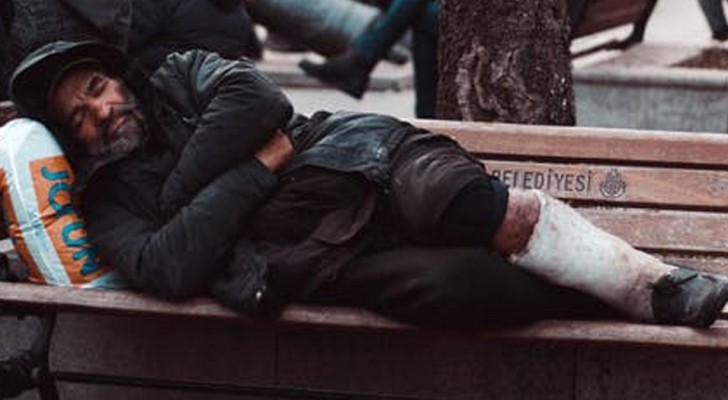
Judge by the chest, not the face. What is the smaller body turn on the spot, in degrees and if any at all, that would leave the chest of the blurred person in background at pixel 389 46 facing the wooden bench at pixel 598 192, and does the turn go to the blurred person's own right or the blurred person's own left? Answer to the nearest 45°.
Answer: approximately 90° to the blurred person's own left

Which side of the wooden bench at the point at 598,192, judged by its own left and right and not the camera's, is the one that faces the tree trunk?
back

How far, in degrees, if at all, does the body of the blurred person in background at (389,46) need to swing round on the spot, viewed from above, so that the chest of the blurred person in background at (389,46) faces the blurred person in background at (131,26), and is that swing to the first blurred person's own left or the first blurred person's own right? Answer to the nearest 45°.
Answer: approximately 45° to the first blurred person's own left

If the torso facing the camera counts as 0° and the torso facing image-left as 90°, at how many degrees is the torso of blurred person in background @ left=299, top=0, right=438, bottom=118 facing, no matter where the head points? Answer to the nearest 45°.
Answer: approximately 90°

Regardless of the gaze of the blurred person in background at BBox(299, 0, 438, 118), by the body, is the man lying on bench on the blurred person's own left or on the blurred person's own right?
on the blurred person's own left

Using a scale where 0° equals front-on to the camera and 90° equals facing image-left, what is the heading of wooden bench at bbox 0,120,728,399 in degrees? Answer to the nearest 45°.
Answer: approximately 0°

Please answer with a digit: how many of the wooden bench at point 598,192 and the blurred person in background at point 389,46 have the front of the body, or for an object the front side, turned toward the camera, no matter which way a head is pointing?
1

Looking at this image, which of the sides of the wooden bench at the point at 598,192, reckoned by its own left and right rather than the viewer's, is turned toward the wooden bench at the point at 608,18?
back

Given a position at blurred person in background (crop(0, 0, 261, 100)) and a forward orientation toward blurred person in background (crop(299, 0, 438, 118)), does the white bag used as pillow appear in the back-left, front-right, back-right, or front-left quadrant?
back-right

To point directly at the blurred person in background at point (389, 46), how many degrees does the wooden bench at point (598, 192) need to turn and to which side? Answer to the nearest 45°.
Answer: approximately 180°

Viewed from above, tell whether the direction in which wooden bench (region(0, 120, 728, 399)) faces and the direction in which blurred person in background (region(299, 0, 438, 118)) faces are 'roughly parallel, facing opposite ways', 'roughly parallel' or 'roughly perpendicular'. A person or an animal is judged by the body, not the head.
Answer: roughly perpendicular
